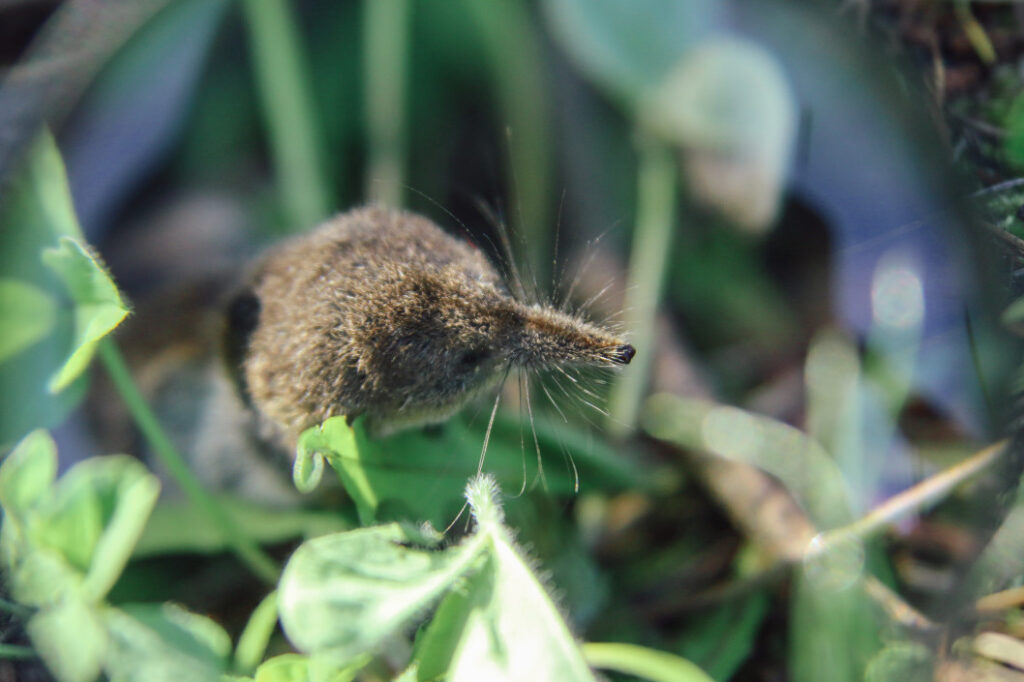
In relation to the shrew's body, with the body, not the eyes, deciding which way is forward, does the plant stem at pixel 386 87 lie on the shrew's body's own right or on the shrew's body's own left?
on the shrew's body's own left

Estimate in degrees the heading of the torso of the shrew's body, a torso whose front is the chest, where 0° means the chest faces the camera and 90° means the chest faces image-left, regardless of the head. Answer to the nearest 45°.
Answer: approximately 270°

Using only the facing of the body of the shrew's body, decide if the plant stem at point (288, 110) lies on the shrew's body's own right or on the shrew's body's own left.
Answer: on the shrew's body's own left

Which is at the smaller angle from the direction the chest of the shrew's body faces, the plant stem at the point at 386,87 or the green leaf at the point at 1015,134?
the green leaf

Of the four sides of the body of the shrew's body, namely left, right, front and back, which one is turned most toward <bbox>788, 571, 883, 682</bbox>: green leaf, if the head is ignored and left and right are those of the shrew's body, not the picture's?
front
